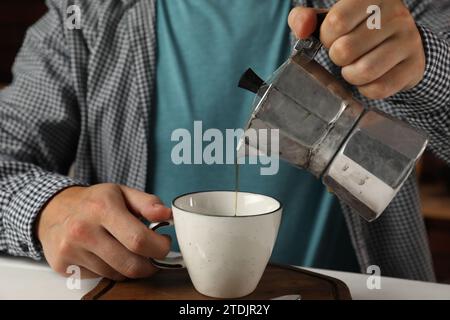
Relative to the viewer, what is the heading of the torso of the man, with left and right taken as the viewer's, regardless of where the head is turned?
facing the viewer
